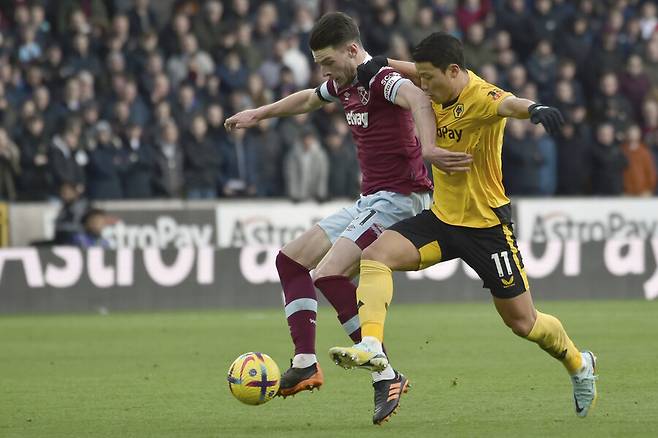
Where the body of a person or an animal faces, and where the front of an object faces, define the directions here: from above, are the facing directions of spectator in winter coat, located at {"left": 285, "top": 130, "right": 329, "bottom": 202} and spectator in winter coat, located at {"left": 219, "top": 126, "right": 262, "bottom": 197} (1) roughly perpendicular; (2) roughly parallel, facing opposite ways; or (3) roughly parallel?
roughly parallel

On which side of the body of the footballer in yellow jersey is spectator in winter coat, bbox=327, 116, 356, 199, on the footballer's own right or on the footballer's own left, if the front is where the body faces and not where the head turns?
on the footballer's own right

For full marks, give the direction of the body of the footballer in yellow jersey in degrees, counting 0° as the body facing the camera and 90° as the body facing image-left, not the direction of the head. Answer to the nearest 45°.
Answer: approximately 45°

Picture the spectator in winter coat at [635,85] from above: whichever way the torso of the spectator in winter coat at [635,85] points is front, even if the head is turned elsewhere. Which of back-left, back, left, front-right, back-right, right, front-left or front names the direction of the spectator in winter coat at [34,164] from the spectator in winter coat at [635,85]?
front-right

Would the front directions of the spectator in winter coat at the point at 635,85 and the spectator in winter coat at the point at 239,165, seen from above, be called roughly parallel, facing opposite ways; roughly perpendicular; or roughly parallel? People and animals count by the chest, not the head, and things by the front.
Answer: roughly parallel

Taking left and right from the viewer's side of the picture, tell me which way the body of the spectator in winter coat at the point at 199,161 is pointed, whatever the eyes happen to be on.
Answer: facing the viewer

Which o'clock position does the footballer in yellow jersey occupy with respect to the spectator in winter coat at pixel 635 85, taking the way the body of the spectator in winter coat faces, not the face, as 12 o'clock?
The footballer in yellow jersey is roughly at 12 o'clock from the spectator in winter coat.

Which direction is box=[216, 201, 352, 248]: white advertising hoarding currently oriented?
toward the camera

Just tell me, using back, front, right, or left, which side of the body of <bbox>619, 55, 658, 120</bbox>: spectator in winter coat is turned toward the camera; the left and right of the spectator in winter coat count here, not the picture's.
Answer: front

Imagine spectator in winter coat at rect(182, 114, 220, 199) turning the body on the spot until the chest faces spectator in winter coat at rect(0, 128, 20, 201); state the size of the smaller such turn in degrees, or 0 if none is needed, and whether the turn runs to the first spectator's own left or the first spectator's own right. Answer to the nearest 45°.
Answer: approximately 90° to the first spectator's own right

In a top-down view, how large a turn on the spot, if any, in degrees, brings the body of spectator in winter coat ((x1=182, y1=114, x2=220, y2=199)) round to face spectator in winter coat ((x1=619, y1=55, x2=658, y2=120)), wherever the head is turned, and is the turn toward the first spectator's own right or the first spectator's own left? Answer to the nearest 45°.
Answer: approximately 90° to the first spectator's own left
